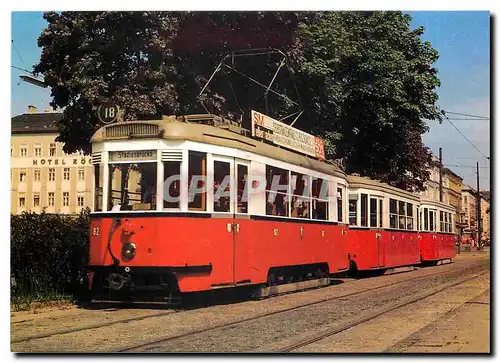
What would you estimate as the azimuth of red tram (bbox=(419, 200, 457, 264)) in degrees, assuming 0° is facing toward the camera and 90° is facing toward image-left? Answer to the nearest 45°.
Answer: approximately 45°

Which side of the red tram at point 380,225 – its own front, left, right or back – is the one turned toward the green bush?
front

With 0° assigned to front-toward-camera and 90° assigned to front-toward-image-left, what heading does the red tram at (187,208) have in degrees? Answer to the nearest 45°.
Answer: approximately 45°

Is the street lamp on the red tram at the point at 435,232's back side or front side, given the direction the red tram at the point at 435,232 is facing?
on the front side

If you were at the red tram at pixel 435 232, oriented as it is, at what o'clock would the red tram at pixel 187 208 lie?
the red tram at pixel 187 208 is roughly at 11 o'clock from the red tram at pixel 435 232.

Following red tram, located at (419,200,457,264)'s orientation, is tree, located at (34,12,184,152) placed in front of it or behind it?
in front

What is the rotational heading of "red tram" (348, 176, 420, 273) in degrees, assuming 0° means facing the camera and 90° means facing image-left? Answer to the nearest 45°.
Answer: approximately 45°

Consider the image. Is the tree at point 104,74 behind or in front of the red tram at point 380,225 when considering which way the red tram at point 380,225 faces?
in front
